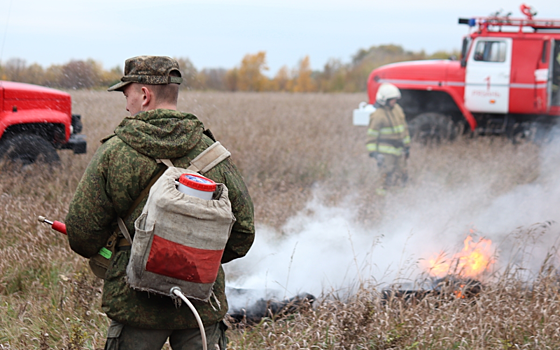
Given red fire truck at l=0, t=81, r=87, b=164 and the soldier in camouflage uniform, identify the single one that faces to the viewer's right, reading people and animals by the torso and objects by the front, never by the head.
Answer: the red fire truck

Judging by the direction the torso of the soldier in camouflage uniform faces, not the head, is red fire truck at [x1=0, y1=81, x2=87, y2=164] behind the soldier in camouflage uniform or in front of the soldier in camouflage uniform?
in front

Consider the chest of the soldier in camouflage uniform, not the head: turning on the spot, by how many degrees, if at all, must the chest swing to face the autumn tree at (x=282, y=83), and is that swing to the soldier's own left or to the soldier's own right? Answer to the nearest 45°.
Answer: approximately 45° to the soldier's own right

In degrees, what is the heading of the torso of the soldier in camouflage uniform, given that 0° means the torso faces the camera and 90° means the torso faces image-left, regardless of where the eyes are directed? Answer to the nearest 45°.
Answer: approximately 135°

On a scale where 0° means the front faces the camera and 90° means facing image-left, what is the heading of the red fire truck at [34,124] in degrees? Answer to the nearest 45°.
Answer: approximately 270°

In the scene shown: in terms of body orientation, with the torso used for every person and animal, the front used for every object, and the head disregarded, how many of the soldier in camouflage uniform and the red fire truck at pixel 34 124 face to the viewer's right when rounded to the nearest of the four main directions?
1

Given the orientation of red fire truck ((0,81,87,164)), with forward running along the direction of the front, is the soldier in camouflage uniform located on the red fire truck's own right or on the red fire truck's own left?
on the red fire truck's own right

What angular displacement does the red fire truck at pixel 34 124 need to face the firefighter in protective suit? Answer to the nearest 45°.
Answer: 0° — it already faces them

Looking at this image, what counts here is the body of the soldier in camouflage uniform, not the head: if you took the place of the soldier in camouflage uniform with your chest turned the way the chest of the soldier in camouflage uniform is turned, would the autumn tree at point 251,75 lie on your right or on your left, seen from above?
on your right

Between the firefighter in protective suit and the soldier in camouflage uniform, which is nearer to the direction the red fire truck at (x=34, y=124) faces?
the firefighter in protective suit

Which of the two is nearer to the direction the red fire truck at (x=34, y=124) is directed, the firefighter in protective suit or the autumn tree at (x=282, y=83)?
the firefighter in protective suit

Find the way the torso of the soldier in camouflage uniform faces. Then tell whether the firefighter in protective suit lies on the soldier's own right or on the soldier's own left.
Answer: on the soldier's own right
